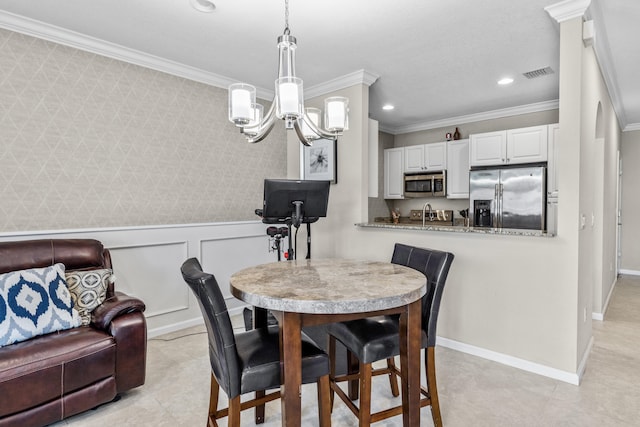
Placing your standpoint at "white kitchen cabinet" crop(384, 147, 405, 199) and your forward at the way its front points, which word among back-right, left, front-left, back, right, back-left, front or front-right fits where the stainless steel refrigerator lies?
front-left

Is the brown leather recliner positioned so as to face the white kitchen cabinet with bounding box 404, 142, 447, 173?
no

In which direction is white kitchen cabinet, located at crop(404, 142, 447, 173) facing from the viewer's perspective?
toward the camera

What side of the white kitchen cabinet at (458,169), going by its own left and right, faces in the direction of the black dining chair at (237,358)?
front

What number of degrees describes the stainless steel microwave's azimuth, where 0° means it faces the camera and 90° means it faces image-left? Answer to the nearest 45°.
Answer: approximately 0°

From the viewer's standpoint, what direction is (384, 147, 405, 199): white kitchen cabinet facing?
toward the camera

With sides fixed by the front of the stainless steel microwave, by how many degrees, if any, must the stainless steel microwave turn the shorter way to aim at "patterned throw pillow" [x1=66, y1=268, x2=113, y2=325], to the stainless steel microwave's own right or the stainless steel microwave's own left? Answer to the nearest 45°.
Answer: approximately 45° to the stainless steel microwave's own right

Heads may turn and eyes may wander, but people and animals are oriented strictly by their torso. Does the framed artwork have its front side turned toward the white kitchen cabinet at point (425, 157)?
no

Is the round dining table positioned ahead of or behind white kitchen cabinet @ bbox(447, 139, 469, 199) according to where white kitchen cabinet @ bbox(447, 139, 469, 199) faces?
ahead

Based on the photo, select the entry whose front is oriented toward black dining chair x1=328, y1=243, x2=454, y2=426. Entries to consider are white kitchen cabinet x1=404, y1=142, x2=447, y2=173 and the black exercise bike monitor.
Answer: the white kitchen cabinet

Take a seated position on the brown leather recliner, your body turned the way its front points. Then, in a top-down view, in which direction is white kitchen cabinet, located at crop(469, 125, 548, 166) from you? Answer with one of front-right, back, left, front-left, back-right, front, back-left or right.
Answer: front-left

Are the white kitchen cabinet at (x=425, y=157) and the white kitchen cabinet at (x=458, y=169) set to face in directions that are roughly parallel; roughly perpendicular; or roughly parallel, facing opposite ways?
roughly parallel

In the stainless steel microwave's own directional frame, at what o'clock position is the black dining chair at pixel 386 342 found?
The black dining chair is roughly at 12 o'clock from the stainless steel microwave.

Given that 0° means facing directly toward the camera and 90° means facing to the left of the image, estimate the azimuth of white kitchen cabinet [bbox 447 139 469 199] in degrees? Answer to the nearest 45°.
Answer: approximately 0°

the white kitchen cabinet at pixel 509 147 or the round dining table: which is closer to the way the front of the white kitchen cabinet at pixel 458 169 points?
the round dining table

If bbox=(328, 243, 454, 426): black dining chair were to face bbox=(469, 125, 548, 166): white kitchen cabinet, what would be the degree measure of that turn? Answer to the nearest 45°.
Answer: approximately 180°
